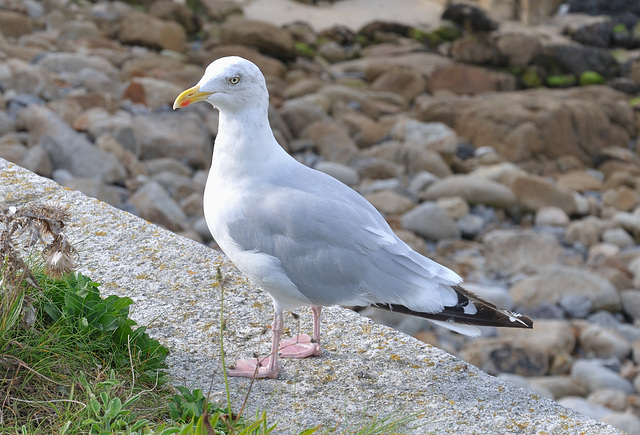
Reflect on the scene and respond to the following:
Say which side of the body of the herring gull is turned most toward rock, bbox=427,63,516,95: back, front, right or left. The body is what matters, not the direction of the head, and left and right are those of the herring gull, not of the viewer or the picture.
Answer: right

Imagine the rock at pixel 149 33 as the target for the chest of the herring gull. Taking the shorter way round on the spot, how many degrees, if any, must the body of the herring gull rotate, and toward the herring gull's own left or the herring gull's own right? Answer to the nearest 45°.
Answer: approximately 90° to the herring gull's own right

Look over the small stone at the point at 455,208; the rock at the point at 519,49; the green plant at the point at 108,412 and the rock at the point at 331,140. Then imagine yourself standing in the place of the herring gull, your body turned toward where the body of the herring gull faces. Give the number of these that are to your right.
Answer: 3

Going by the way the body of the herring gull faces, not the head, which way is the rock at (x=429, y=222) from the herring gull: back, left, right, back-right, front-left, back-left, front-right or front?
right

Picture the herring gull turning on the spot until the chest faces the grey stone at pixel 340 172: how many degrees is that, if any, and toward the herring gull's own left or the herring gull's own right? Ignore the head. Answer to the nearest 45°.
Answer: approximately 90° to the herring gull's own right

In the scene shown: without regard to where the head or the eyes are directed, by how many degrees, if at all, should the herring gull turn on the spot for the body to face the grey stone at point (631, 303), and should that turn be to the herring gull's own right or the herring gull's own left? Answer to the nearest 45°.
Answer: approximately 135° to the herring gull's own right

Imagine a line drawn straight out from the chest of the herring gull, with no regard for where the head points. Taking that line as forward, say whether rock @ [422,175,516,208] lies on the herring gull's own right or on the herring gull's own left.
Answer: on the herring gull's own right

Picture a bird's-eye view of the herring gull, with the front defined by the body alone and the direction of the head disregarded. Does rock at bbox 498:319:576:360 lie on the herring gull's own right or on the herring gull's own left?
on the herring gull's own right

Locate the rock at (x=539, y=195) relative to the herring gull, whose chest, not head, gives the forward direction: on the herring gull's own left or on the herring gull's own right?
on the herring gull's own right

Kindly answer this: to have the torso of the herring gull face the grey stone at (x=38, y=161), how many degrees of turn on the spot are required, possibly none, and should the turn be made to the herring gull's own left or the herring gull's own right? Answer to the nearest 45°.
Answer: approximately 45° to the herring gull's own right

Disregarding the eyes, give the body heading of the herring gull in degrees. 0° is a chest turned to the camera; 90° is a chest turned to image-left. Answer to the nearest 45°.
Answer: approximately 90°

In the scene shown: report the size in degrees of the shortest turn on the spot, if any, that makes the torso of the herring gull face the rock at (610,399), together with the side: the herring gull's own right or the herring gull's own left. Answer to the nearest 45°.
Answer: approximately 135° to the herring gull's own right

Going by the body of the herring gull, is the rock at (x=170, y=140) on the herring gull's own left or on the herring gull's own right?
on the herring gull's own right
